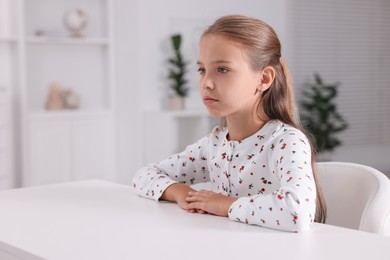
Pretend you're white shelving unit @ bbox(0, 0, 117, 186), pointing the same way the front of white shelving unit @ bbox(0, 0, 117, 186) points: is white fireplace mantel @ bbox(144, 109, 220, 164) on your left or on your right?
on your left

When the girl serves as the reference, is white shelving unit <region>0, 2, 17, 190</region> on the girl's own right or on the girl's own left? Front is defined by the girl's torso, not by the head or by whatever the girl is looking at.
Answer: on the girl's own right

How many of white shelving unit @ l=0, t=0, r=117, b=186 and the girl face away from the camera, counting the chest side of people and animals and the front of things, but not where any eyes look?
0

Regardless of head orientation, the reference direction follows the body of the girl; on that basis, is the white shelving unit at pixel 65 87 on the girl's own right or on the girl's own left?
on the girl's own right

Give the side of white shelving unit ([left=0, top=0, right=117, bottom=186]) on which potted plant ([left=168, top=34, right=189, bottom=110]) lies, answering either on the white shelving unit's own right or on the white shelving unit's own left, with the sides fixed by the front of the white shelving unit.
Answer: on the white shelving unit's own left

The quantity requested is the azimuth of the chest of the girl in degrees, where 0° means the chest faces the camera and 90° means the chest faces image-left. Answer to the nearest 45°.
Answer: approximately 45°

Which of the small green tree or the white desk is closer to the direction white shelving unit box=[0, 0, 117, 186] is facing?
the white desk

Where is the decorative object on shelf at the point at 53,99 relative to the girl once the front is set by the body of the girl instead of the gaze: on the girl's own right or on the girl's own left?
on the girl's own right

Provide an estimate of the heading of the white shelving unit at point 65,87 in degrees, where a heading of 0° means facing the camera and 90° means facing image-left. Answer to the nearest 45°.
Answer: approximately 0°

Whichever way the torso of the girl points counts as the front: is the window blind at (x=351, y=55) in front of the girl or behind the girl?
behind

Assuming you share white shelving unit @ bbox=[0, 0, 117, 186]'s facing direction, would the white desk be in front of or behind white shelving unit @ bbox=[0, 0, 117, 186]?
in front
